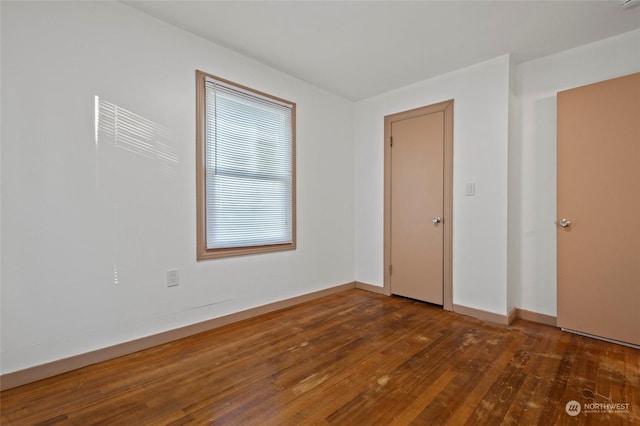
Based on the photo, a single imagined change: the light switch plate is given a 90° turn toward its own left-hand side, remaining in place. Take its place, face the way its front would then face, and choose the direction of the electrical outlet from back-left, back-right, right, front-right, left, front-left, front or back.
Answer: back-right

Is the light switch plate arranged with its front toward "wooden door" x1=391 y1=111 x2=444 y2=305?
no

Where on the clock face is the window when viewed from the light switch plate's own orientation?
The window is roughly at 2 o'clock from the light switch plate.

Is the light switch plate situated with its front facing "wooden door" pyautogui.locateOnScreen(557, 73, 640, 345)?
no

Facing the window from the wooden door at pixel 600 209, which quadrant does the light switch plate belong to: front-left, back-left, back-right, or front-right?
front-right

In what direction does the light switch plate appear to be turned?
toward the camera
